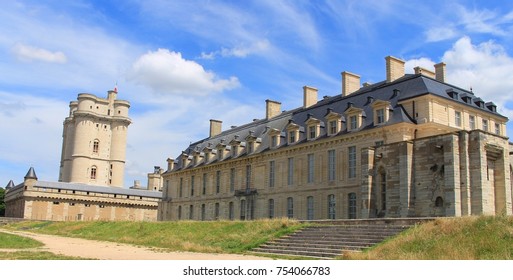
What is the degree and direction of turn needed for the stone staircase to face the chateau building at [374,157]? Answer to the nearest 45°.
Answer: approximately 135° to its right

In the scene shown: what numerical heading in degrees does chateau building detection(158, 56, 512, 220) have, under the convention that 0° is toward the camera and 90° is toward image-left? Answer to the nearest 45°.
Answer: approximately 45°

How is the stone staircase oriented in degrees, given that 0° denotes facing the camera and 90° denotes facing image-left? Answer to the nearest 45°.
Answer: approximately 45°

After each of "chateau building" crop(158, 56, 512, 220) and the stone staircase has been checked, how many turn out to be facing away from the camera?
0

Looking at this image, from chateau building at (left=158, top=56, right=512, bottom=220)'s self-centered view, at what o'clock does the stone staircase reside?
The stone staircase is roughly at 11 o'clock from the chateau building.
